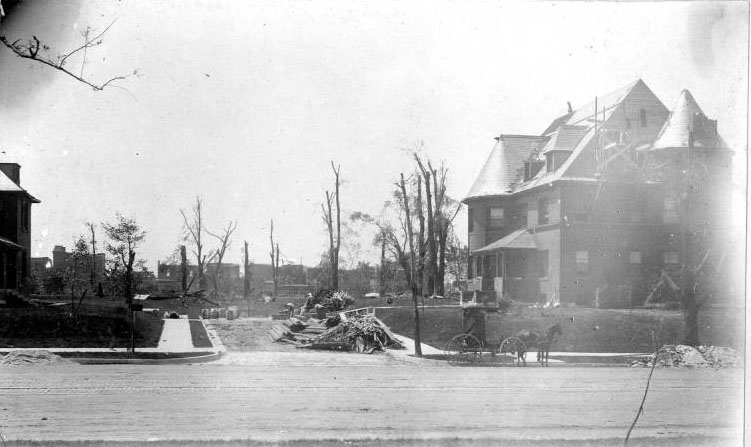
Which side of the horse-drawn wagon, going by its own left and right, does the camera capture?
right

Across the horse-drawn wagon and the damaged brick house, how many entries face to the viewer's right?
1

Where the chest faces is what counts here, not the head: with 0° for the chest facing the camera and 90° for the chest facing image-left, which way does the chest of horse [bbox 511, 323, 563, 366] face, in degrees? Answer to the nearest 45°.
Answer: approximately 270°

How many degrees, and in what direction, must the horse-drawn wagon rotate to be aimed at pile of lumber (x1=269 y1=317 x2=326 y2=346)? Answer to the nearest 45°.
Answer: approximately 180°

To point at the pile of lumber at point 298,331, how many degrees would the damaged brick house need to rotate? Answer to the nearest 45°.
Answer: approximately 45° to its left

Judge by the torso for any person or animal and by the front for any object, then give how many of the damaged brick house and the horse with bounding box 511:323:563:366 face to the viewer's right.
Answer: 1
